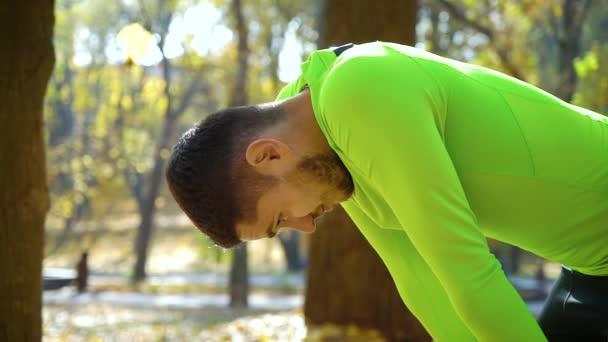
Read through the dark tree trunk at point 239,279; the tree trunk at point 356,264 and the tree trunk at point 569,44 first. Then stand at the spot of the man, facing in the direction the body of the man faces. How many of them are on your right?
3

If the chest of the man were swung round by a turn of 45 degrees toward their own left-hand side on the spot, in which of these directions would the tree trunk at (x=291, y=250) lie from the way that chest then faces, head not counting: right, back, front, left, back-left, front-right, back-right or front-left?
back-right

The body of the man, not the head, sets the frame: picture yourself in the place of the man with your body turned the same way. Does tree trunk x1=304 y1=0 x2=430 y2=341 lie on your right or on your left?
on your right

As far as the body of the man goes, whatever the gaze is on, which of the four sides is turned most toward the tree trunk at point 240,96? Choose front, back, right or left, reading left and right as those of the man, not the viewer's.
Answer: right

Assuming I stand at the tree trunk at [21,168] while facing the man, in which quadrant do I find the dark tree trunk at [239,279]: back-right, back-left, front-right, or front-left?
back-left

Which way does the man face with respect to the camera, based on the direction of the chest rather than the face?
to the viewer's left

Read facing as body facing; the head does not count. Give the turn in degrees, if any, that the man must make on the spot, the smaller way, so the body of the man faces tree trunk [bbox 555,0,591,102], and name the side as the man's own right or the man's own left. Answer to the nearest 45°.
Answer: approximately 90° to the man's own right
